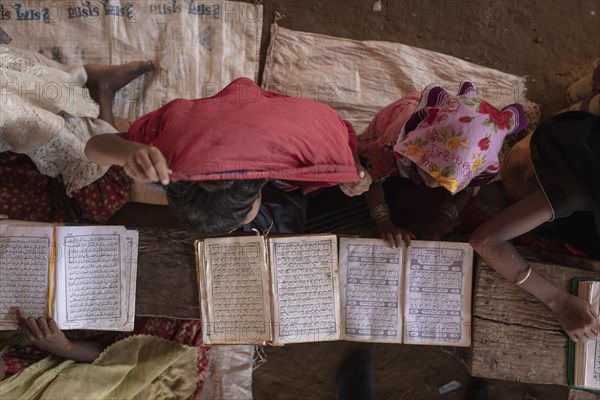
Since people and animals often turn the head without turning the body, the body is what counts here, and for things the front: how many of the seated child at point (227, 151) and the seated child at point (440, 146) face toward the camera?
2

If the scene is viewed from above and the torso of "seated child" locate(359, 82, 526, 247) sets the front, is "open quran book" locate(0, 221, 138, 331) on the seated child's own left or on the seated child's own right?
on the seated child's own right

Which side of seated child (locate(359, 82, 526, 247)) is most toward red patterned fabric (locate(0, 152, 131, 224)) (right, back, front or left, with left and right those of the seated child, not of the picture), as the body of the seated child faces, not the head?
right

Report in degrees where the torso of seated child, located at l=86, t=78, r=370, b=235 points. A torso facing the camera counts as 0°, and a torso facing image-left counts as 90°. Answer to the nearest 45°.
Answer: approximately 0°

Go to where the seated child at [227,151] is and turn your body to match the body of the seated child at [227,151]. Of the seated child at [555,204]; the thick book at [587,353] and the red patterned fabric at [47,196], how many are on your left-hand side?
2

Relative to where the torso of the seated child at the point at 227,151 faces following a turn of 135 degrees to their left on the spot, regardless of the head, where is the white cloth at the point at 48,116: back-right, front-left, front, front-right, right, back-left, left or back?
left

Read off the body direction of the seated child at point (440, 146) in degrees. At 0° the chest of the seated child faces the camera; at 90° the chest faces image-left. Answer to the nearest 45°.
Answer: approximately 0°

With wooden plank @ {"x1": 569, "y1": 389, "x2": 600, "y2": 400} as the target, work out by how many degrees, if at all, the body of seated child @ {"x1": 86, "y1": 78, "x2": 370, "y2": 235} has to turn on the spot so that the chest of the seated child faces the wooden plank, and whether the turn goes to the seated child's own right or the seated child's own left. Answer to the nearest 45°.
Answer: approximately 90° to the seated child's own left
